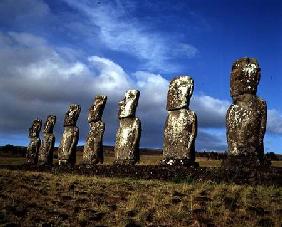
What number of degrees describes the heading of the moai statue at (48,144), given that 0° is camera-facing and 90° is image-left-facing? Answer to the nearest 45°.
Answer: approximately 45°

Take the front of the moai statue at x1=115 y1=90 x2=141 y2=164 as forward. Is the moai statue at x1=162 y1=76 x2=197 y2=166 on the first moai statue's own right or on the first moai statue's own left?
on the first moai statue's own left

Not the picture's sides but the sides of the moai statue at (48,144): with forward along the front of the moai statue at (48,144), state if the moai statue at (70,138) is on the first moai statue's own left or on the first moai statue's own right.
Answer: on the first moai statue's own left

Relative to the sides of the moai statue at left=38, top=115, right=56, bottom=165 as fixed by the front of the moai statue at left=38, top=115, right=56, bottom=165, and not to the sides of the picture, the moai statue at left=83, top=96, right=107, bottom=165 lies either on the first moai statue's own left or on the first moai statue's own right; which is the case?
on the first moai statue's own left

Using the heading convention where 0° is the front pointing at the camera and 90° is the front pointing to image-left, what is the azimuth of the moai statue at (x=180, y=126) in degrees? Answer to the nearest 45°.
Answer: approximately 45°

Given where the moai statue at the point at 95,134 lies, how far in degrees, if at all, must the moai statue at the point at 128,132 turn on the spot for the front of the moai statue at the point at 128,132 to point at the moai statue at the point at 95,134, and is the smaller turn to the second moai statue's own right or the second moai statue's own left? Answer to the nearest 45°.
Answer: approximately 90° to the second moai statue's own right

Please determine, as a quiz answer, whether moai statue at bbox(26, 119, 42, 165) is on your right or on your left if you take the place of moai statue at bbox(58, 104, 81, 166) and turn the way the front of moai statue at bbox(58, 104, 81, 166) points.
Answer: on your right

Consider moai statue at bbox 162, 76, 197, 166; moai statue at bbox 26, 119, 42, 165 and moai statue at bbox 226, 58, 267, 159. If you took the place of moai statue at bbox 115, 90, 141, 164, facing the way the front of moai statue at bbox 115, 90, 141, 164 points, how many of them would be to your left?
2

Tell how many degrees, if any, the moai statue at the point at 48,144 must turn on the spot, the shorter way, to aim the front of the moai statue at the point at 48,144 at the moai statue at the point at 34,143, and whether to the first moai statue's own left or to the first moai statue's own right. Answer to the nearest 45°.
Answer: approximately 135° to the first moai statue's own right
